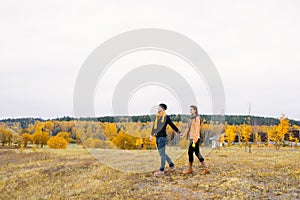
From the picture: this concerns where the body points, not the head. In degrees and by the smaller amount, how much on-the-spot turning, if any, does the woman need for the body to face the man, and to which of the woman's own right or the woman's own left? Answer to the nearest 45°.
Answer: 0° — they already face them

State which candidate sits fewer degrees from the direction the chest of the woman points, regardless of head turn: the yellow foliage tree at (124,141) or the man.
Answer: the man

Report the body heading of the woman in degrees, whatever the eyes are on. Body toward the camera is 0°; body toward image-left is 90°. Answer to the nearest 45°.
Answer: approximately 90°

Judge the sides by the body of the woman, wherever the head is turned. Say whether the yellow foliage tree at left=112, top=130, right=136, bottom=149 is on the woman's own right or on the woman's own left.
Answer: on the woman's own right
